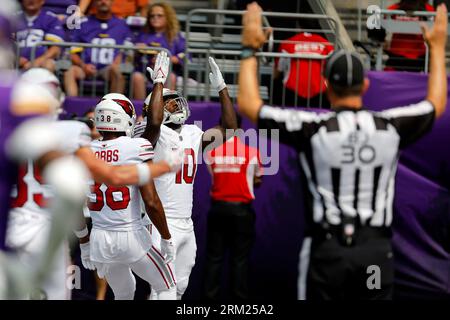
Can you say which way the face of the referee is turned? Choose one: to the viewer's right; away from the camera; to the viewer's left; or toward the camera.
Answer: away from the camera

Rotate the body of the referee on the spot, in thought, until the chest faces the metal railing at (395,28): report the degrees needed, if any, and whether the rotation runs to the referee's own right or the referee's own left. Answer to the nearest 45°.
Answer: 0° — they already face it

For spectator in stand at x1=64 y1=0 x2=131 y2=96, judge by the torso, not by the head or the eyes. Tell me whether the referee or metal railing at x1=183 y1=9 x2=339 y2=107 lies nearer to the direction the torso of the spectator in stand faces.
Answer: the referee

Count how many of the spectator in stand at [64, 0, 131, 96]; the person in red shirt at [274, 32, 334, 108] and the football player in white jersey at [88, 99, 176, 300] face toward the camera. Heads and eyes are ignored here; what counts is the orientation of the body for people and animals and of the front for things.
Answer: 1

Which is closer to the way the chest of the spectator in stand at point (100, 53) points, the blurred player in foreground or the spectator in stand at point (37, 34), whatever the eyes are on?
the blurred player in foreground

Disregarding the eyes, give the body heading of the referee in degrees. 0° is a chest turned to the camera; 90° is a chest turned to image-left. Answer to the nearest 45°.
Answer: approximately 180°

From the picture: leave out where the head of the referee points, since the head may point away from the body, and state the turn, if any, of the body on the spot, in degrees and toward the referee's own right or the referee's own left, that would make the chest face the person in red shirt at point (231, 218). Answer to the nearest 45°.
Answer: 0° — they already face them

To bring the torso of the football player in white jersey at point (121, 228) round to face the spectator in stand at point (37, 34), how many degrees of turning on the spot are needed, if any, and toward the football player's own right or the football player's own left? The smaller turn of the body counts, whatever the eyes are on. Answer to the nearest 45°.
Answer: approximately 45° to the football player's own left

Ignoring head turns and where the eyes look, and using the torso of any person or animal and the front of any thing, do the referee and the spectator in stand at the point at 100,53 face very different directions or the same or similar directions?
very different directions

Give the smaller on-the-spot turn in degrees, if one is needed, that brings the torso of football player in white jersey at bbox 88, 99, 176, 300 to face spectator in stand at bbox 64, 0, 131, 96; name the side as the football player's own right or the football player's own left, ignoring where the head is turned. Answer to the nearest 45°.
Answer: approximately 45° to the football player's own left

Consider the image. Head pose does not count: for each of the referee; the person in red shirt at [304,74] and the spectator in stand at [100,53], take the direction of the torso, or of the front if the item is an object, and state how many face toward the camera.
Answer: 1

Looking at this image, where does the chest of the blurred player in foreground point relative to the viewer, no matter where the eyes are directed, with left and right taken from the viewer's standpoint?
facing away from the viewer and to the right of the viewer

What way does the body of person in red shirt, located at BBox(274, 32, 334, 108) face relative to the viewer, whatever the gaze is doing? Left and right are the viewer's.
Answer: facing away from the viewer

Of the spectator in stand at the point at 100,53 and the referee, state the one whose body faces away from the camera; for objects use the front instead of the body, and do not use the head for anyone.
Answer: the referee

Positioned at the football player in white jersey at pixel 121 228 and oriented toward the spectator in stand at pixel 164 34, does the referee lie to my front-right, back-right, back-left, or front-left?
back-right
